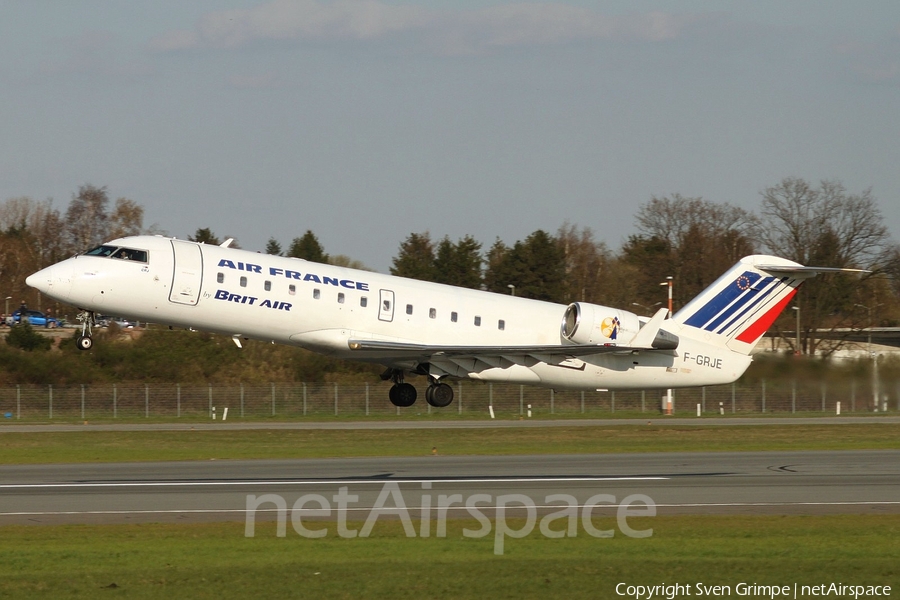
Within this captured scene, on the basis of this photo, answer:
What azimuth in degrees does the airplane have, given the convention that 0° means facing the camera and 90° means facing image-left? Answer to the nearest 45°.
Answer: approximately 90°
